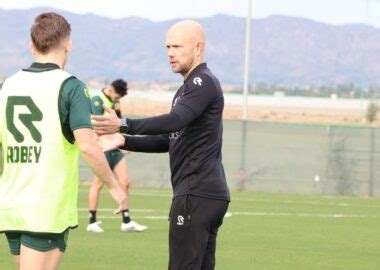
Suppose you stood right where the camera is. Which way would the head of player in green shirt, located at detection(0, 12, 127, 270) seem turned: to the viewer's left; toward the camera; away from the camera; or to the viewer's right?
away from the camera

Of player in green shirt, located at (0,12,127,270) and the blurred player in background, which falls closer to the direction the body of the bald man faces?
the player in green shirt

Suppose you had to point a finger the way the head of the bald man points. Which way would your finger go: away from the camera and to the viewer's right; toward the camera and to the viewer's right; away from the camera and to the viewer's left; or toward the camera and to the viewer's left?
toward the camera and to the viewer's left

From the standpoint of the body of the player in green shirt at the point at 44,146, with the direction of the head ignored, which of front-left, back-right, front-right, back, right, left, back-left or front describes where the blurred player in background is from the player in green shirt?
front-left

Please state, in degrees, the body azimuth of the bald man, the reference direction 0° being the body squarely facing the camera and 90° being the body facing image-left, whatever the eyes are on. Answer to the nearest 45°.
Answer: approximately 90°

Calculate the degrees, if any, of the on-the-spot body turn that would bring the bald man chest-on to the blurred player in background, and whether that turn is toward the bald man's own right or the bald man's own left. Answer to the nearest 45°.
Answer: approximately 90° to the bald man's own right

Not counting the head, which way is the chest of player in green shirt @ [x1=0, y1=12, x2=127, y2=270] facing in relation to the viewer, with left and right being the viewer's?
facing away from the viewer and to the right of the viewer

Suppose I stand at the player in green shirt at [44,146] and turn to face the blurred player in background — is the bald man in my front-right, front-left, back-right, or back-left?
front-right

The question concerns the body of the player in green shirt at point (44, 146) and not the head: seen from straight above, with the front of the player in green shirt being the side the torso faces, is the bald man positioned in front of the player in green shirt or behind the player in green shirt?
in front

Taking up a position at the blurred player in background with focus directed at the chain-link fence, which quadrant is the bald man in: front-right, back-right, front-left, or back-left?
back-right
